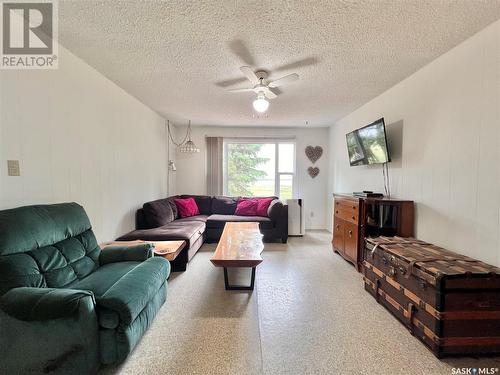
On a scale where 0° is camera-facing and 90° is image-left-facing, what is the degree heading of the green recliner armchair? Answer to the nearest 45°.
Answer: approximately 315°

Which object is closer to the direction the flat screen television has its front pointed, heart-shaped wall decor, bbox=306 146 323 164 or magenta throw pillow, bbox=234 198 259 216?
the magenta throw pillow

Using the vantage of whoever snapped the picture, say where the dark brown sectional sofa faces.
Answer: facing the viewer and to the right of the viewer

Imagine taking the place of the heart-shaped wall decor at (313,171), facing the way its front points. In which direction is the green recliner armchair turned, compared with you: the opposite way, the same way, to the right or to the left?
to the left

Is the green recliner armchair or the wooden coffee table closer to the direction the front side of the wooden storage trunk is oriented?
the green recliner armchair

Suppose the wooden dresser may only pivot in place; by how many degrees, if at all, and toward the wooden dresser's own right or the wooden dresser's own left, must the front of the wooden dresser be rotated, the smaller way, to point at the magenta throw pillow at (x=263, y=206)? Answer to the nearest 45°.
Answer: approximately 90° to the wooden dresser's own right

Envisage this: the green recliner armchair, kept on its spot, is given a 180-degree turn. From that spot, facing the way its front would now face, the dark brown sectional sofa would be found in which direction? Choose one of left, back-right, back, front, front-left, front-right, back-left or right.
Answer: right

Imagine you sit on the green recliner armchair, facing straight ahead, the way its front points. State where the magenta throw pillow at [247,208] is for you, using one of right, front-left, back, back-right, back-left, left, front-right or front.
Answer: left

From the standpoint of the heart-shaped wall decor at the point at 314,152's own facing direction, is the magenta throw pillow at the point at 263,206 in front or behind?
in front

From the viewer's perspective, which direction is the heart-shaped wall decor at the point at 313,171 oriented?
toward the camera

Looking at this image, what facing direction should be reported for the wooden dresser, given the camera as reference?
facing the viewer and to the left of the viewer

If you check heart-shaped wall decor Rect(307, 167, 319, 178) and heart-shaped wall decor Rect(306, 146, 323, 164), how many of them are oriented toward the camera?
2

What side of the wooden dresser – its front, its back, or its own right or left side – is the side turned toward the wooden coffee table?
front

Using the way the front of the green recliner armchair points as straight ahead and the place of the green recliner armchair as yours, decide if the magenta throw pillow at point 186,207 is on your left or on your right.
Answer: on your left

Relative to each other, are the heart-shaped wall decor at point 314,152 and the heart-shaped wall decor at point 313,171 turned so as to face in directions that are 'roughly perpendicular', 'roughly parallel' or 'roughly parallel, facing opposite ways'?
roughly parallel

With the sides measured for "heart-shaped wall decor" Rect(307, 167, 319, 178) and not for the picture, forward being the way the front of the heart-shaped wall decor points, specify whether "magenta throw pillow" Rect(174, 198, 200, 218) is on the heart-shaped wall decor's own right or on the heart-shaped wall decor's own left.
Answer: on the heart-shaped wall decor's own right
